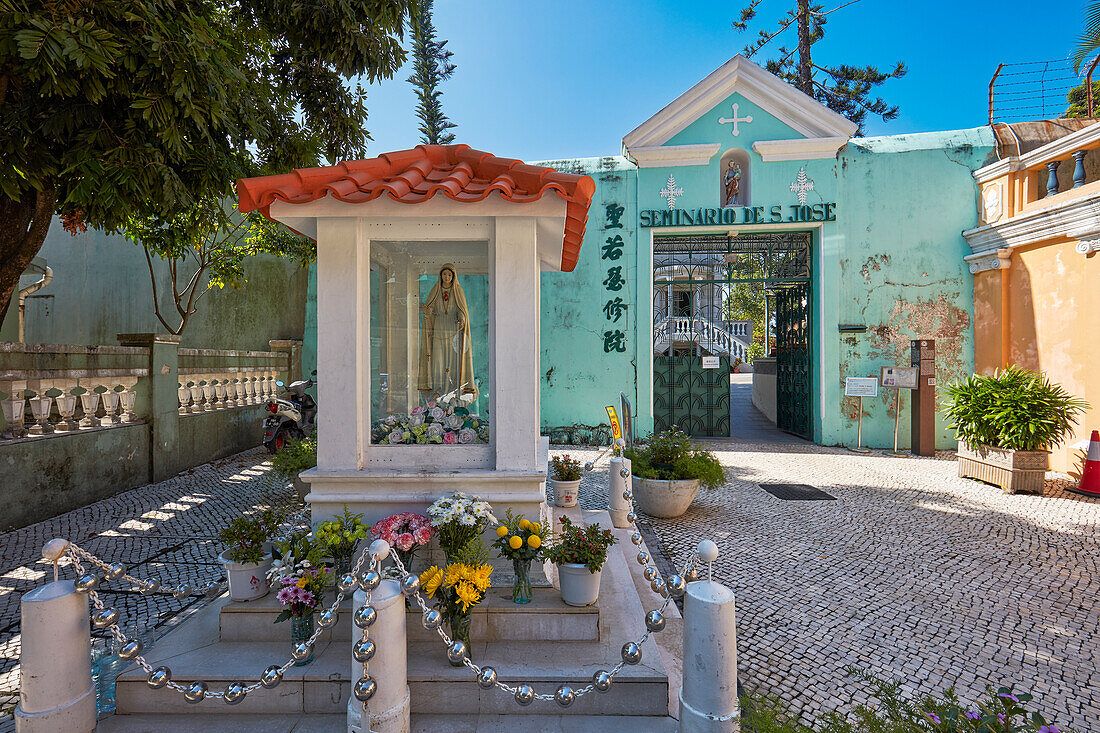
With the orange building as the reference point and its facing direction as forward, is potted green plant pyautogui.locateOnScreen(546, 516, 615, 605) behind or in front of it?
in front

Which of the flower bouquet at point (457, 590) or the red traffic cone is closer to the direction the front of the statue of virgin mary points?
the flower bouquet

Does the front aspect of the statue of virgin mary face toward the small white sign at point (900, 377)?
no

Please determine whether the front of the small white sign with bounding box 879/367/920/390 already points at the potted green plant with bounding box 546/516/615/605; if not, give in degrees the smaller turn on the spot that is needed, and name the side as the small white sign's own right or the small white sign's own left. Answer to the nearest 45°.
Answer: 0° — it already faces it

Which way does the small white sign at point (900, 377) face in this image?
toward the camera

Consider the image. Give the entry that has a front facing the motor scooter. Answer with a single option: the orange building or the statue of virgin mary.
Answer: the orange building

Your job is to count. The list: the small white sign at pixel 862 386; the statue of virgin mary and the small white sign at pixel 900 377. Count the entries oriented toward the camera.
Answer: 3

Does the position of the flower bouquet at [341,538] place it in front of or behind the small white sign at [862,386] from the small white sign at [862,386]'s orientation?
in front

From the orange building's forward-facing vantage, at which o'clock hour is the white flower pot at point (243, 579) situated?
The white flower pot is roughly at 11 o'clock from the orange building.

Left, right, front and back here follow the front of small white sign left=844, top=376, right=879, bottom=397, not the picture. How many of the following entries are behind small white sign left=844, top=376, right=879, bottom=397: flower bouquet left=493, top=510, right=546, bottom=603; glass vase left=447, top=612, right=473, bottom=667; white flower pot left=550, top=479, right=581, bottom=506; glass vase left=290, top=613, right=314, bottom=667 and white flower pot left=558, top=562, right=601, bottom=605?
0

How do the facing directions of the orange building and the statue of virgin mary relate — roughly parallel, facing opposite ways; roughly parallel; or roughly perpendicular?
roughly perpendicular

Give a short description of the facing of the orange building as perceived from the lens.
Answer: facing the viewer and to the left of the viewer

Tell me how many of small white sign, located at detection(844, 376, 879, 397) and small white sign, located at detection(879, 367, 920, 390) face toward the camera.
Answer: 2

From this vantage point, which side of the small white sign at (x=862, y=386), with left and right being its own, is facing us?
front
